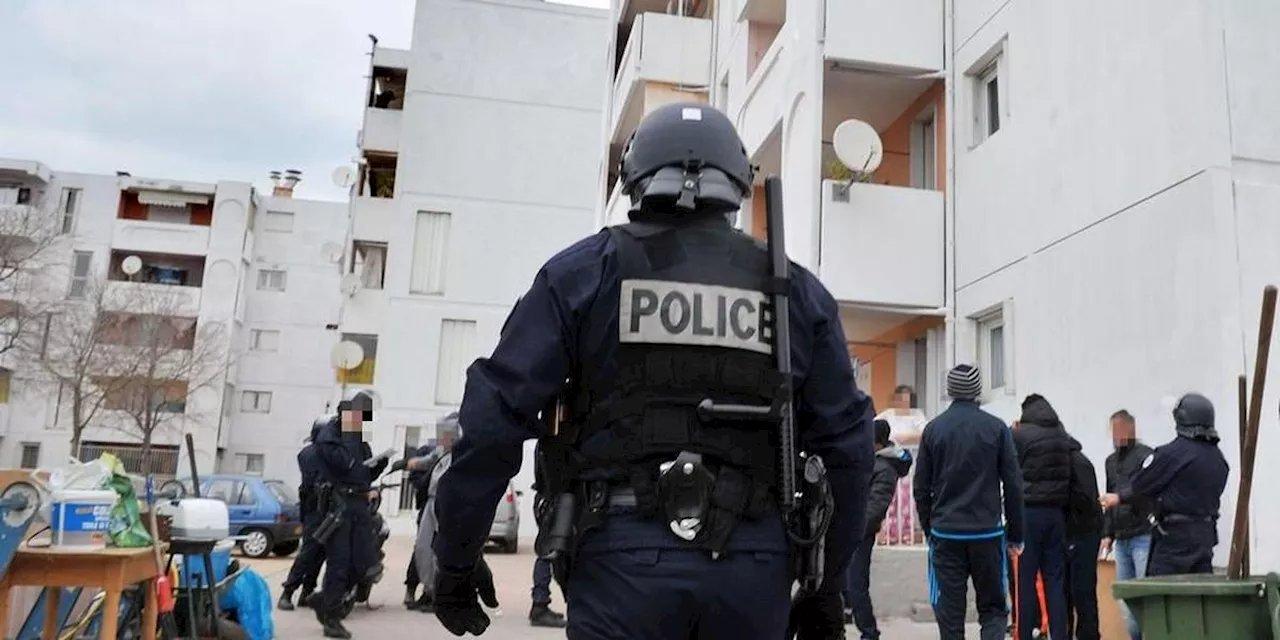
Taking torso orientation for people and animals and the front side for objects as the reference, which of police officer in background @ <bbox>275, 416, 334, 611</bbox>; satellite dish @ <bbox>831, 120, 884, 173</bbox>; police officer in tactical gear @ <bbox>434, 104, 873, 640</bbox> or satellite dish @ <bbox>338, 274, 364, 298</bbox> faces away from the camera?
the police officer in tactical gear

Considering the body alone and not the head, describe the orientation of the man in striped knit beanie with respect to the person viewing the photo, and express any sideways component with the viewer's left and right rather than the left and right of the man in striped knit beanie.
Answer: facing away from the viewer

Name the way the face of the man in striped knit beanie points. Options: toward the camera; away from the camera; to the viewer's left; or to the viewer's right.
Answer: away from the camera

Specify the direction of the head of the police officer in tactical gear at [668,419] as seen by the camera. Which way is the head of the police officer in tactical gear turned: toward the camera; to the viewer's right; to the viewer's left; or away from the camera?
away from the camera

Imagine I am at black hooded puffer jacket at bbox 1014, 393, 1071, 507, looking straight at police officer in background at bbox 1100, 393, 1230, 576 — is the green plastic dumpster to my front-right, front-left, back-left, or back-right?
front-right

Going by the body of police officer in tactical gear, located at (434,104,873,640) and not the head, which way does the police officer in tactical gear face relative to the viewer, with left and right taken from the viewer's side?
facing away from the viewer

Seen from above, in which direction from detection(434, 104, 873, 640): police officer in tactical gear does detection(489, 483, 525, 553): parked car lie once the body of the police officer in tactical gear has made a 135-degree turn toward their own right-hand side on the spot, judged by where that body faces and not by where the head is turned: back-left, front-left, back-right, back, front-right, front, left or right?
back-left

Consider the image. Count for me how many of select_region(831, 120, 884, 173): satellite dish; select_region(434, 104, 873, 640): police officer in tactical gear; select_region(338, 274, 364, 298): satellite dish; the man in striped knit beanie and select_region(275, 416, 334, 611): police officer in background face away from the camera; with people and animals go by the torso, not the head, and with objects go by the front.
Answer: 2

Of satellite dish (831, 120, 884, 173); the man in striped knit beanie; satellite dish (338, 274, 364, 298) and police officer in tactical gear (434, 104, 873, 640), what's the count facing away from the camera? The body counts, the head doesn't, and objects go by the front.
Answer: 2
